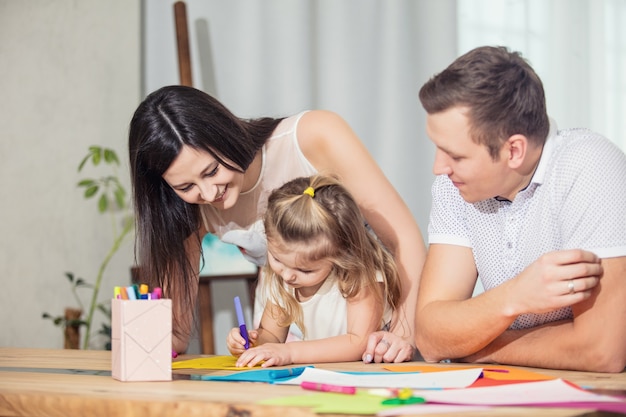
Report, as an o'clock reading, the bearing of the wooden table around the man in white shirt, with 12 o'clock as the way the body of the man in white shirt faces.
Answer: The wooden table is roughly at 12 o'clock from the man in white shirt.

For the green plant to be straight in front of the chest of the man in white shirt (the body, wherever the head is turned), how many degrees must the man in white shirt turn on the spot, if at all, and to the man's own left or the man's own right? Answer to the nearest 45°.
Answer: approximately 90° to the man's own right

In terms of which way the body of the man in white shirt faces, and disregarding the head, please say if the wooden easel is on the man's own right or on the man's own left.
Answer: on the man's own right

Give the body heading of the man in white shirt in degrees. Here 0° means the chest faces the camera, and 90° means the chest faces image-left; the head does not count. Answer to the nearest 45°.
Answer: approximately 45°

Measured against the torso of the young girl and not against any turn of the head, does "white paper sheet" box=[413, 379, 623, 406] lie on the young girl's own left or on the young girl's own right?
on the young girl's own left

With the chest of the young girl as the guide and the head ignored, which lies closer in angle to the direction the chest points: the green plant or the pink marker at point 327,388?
the pink marker

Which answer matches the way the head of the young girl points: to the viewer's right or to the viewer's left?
to the viewer's left
